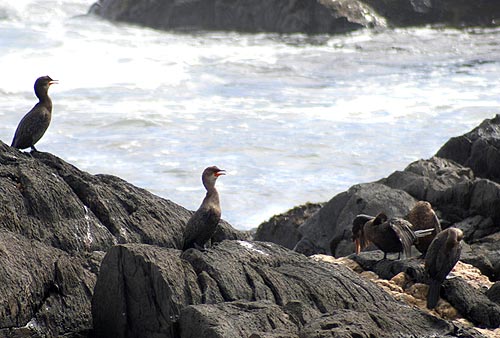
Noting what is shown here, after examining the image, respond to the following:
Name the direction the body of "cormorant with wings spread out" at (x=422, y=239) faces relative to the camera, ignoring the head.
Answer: to the viewer's left

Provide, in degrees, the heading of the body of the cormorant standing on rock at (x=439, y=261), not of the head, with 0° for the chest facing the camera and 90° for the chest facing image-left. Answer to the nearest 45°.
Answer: approximately 225°

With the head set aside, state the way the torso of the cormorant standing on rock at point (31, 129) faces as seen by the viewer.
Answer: to the viewer's right

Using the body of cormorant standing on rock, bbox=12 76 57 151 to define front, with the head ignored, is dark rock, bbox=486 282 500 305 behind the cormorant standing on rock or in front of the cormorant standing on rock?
in front

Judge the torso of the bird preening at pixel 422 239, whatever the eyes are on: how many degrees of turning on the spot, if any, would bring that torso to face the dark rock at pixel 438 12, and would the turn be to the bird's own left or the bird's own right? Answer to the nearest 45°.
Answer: approximately 90° to the bird's own right

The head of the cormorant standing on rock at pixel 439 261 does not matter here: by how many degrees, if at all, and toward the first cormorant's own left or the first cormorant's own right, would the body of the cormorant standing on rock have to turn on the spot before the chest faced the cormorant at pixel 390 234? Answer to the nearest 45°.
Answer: approximately 90° to the first cormorant's own left

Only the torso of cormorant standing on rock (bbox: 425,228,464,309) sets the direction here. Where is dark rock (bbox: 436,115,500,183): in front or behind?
in front

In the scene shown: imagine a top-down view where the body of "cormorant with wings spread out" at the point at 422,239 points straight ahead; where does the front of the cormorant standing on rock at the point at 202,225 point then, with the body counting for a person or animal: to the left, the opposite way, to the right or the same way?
the opposite way

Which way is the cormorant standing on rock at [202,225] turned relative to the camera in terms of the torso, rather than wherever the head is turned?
to the viewer's right

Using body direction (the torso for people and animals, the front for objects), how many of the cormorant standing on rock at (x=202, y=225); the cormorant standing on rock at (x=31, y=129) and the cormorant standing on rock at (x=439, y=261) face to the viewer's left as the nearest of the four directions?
0
